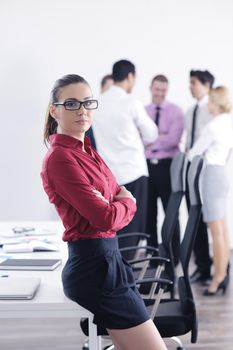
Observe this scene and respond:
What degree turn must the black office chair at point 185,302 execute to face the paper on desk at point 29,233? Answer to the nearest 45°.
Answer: approximately 45° to its right

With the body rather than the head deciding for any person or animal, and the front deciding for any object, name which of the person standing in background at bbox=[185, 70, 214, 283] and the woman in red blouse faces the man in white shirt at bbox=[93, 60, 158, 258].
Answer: the person standing in background

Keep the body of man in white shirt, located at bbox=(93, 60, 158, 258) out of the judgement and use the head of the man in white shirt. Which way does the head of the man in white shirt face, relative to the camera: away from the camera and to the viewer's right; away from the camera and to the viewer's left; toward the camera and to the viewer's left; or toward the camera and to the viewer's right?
away from the camera and to the viewer's right

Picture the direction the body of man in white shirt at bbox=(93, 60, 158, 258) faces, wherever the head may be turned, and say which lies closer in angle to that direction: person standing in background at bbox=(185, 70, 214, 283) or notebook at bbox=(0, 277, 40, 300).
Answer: the person standing in background

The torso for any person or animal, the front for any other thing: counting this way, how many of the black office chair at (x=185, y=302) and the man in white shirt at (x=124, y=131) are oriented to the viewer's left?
1

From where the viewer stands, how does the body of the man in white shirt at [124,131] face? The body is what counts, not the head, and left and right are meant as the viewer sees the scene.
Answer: facing away from the viewer and to the right of the viewer

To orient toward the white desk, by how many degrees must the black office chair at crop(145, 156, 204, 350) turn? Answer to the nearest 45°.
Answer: approximately 45° to its left

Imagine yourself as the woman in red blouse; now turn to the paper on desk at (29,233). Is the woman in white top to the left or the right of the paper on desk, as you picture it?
right

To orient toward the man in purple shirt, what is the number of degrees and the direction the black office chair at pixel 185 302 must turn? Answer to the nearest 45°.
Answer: approximately 90° to its right

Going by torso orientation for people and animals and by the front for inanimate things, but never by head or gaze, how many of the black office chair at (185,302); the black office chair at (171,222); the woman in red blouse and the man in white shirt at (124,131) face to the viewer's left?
2

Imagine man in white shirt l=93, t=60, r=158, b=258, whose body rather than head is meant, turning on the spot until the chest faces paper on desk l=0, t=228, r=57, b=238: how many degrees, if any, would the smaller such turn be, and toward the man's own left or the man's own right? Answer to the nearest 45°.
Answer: approximately 180°

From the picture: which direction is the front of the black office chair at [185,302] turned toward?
to the viewer's left

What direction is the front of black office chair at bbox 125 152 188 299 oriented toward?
to the viewer's left
